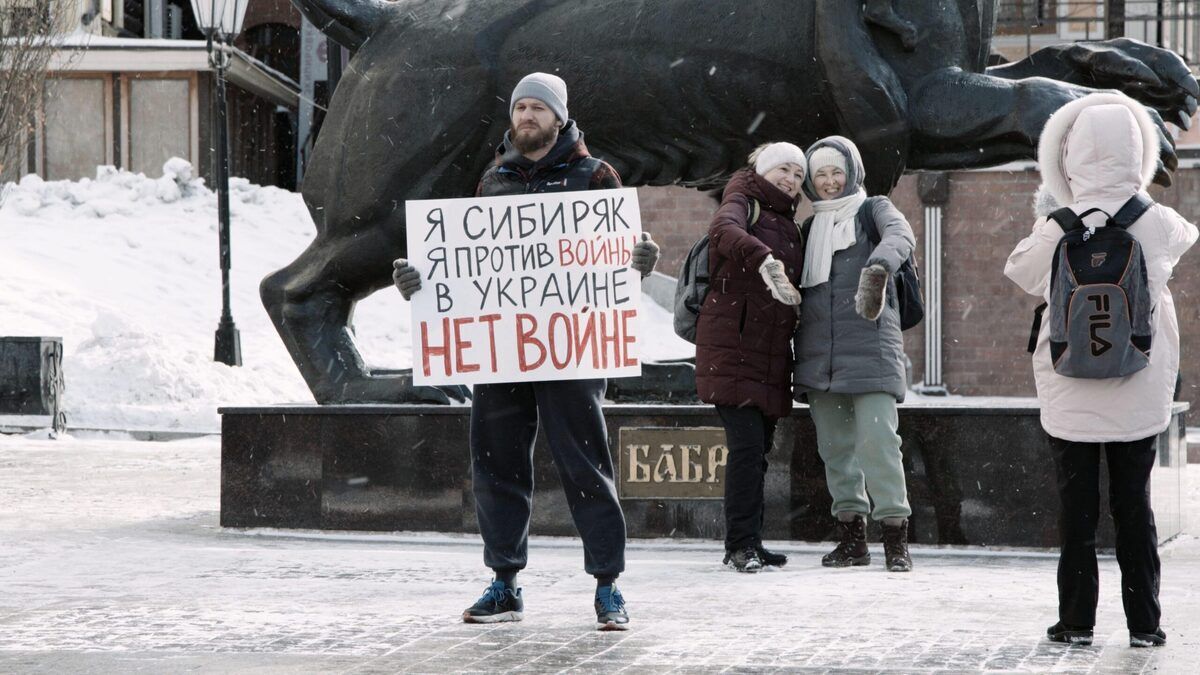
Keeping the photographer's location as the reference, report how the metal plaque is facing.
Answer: facing the viewer

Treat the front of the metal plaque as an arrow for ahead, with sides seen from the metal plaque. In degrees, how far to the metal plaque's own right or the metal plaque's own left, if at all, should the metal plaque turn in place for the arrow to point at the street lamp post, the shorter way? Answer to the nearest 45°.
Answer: approximately 135° to the metal plaque's own right

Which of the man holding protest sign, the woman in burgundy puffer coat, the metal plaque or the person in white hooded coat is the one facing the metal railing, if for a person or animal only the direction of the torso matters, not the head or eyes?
the person in white hooded coat

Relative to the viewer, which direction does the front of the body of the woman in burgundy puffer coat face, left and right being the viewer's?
facing the viewer and to the right of the viewer

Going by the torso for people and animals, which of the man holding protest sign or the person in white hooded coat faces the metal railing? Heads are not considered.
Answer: the person in white hooded coat

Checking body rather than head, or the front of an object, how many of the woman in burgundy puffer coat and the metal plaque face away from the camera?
0

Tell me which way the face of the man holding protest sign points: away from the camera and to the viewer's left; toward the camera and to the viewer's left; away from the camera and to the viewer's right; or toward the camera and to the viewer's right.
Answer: toward the camera and to the viewer's left

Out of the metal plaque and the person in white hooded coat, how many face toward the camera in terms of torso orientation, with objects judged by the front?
1

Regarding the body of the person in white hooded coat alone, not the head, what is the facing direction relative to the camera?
away from the camera

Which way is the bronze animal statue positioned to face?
to the viewer's right

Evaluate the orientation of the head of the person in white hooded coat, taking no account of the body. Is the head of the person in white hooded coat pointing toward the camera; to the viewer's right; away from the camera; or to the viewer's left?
away from the camera

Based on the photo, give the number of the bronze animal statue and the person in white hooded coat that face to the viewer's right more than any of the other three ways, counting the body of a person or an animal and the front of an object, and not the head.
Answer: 1

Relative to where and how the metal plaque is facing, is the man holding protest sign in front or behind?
in front

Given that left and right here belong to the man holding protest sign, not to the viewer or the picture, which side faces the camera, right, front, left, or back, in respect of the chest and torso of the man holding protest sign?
front
